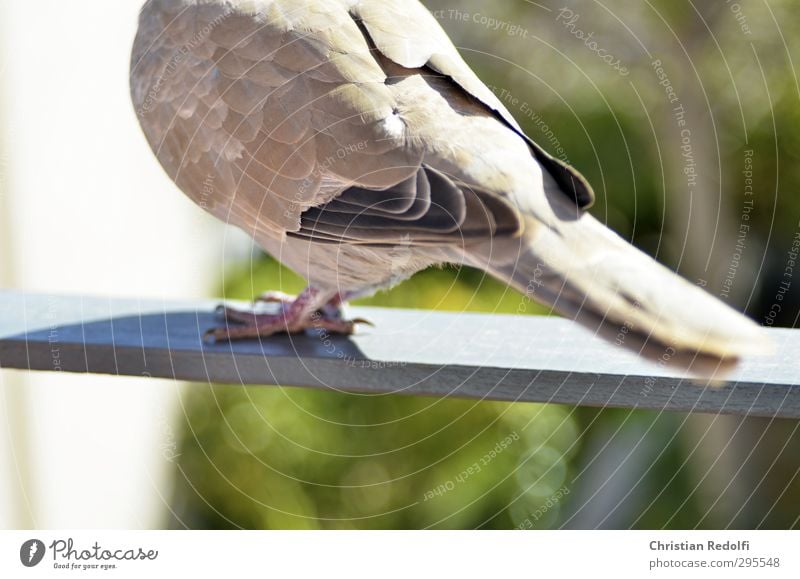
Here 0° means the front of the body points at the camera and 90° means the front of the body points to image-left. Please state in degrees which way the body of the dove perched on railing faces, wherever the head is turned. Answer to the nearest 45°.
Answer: approximately 90°
